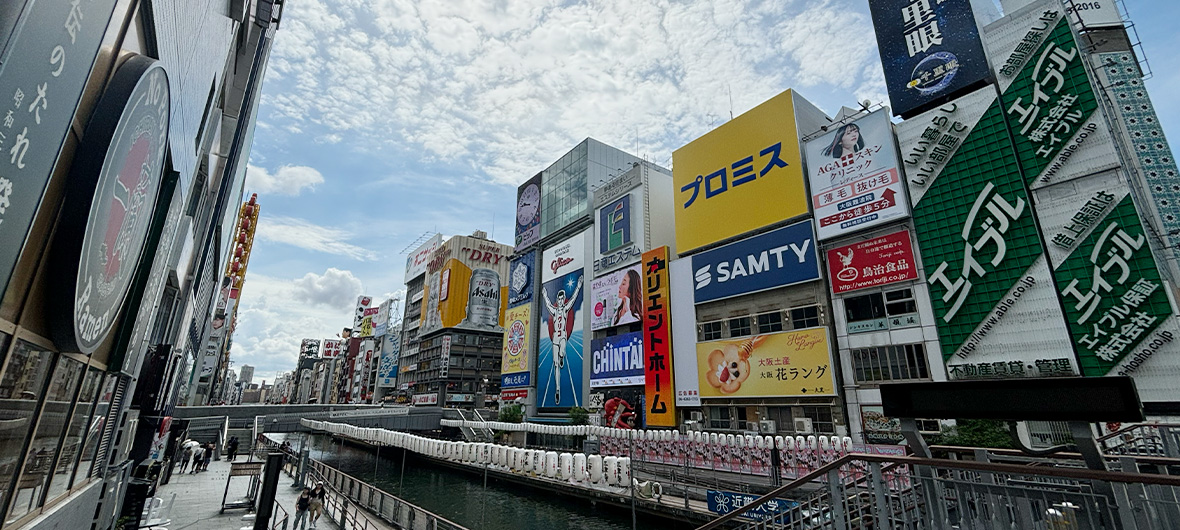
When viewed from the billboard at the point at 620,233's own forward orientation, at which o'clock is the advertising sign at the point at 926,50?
The advertising sign is roughly at 9 o'clock from the billboard.

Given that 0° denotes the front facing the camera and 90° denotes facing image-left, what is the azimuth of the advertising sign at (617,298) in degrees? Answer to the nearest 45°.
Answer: approximately 45°

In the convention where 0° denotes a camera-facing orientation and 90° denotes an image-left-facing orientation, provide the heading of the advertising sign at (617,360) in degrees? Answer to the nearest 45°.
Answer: approximately 45°

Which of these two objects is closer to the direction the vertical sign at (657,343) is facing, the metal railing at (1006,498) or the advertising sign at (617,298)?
the metal railing

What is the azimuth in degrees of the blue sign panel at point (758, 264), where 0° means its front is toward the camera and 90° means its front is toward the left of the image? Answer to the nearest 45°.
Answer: approximately 45°

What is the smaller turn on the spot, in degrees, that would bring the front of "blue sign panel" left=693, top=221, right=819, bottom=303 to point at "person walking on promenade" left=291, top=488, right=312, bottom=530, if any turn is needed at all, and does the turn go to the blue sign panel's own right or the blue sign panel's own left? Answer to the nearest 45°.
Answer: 0° — it already faces them

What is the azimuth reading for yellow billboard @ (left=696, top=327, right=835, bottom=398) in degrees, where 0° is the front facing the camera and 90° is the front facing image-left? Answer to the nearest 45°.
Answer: approximately 45°
